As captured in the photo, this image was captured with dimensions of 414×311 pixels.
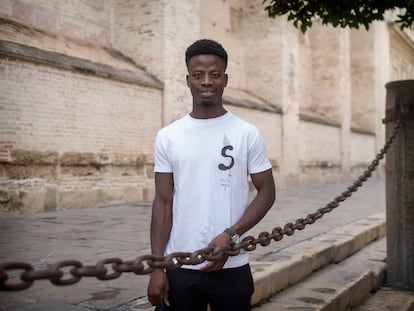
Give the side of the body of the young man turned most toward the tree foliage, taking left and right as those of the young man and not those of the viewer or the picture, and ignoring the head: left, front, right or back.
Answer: back

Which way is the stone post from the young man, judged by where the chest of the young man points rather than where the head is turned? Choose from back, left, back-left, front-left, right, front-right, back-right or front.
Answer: back-left

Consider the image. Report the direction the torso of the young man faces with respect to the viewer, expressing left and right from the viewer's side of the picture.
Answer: facing the viewer
